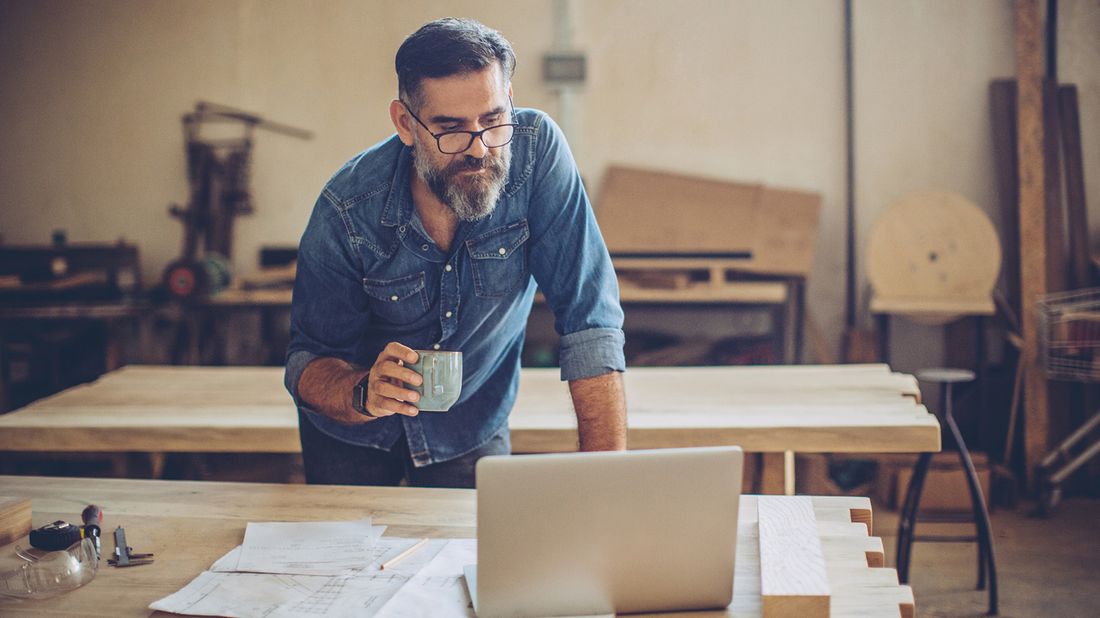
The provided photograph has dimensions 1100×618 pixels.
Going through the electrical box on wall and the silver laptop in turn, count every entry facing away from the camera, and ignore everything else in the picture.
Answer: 1

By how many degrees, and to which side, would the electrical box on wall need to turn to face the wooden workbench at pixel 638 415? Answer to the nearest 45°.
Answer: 0° — it already faces it

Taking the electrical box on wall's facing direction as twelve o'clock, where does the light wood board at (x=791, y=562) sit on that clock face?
The light wood board is roughly at 12 o'clock from the electrical box on wall.

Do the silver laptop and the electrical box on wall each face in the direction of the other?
yes

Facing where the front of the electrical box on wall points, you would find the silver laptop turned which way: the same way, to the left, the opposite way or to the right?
the opposite way

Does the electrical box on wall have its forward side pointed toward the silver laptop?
yes

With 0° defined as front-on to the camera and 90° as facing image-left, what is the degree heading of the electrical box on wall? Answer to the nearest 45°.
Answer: approximately 0°

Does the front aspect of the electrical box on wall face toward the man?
yes

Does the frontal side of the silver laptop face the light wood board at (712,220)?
yes

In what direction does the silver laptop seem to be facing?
away from the camera

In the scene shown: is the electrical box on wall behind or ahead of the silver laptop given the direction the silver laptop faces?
ahead

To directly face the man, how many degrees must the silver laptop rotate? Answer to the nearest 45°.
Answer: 0° — it already faces them
